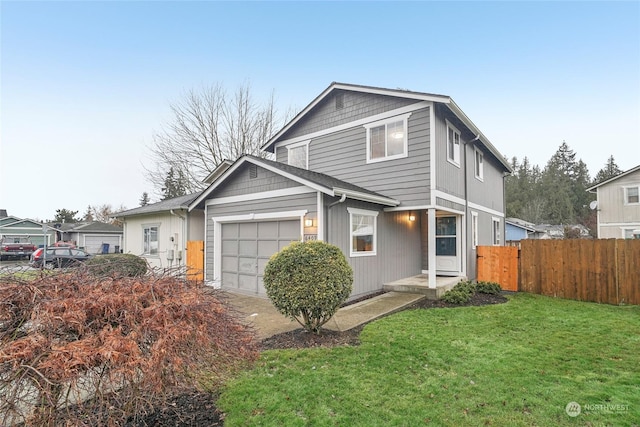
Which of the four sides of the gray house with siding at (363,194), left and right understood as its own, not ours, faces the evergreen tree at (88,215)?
right

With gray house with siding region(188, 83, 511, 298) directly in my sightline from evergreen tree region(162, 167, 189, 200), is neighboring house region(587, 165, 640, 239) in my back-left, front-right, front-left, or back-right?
front-left

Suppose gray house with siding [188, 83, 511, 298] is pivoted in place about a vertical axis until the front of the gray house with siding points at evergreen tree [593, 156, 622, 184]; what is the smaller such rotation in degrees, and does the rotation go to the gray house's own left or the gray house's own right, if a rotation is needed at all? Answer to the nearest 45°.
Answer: approximately 180°

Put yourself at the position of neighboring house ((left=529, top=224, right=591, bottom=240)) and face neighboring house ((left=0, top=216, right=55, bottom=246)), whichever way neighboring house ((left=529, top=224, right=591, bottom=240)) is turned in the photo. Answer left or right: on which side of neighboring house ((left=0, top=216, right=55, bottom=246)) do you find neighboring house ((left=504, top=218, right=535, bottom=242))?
left

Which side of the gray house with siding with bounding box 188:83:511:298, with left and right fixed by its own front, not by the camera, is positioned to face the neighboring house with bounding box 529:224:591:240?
back

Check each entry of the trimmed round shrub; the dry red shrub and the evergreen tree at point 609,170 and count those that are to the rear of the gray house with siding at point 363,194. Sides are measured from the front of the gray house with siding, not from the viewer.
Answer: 1

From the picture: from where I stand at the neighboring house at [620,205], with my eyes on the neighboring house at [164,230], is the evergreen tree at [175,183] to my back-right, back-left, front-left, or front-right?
front-right

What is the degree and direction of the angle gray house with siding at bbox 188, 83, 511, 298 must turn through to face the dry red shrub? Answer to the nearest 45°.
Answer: approximately 45° to its left

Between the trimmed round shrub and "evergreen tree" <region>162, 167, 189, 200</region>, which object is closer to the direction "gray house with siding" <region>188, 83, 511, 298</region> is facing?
the trimmed round shrub

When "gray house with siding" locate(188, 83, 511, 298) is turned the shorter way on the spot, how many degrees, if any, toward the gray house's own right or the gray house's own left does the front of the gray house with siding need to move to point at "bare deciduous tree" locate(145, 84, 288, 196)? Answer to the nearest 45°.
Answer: approximately 90° to the gray house's own right

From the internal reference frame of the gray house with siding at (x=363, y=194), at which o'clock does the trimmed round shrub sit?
The trimmed round shrub is roughly at 11 o'clock from the gray house with siding.

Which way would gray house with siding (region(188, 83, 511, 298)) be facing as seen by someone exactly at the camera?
facing the viewer and to the left of the viewer

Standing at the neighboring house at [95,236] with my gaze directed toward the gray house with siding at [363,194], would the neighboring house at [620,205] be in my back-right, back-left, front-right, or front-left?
front-left

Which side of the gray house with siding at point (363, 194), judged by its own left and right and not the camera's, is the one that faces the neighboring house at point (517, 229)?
back
